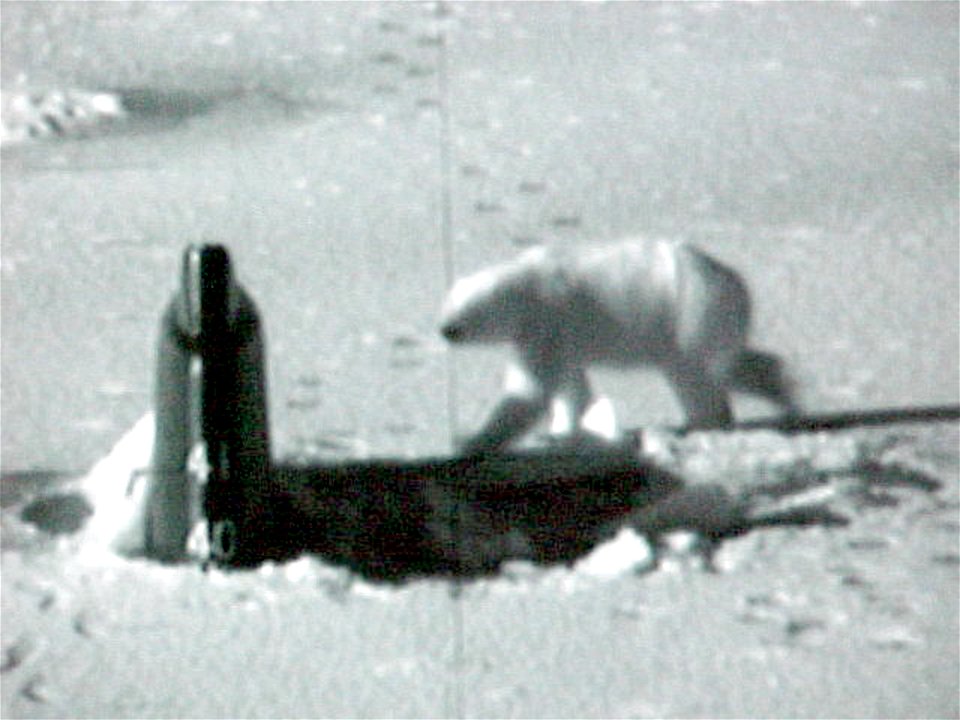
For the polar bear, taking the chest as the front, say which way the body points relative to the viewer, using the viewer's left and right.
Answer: facing to the left of the viewer
